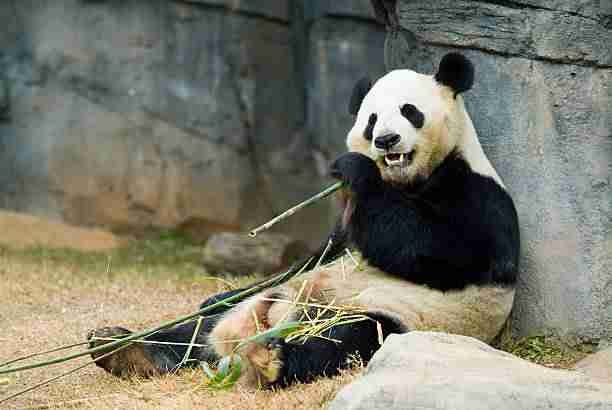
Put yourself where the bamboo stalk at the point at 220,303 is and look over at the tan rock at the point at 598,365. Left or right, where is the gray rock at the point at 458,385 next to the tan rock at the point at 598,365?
right

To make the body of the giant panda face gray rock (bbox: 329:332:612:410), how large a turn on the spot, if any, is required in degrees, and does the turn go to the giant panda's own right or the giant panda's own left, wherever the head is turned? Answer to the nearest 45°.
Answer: approximately 45° to the giant panda's own left

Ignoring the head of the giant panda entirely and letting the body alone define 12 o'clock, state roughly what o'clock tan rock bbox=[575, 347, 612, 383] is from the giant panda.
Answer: The tan rock is roughly at 8 o'clock from the giant panda.

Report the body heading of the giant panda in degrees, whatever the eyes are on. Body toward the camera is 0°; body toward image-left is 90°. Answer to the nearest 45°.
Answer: approximately 45°
